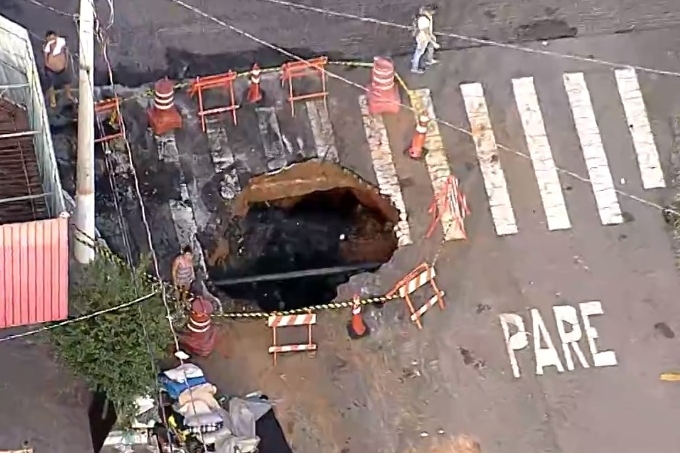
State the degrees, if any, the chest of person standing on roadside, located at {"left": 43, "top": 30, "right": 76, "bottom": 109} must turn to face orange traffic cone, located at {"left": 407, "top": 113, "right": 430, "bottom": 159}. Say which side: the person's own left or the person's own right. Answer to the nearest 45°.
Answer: approximately 90° to the person's own left

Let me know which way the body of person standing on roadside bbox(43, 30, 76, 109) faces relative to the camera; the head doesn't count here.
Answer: toward the camera

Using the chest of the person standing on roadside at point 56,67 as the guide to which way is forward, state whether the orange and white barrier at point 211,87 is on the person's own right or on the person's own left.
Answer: on the person's own left

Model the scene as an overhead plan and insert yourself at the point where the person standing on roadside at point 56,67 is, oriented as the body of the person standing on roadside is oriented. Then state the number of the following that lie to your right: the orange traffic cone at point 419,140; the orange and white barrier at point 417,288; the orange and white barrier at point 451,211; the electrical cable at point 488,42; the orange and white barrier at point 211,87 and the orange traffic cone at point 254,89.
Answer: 0

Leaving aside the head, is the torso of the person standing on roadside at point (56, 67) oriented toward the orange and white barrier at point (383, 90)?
no

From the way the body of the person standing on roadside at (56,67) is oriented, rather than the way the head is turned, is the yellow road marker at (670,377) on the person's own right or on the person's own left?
on the person's own left

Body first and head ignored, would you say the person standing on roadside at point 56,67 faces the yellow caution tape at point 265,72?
no

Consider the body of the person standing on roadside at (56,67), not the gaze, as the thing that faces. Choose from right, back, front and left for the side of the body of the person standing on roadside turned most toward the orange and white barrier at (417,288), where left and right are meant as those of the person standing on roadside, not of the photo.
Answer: front

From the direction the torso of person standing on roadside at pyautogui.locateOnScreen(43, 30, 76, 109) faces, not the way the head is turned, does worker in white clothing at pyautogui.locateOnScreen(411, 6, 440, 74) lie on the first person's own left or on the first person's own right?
on the first person's own left

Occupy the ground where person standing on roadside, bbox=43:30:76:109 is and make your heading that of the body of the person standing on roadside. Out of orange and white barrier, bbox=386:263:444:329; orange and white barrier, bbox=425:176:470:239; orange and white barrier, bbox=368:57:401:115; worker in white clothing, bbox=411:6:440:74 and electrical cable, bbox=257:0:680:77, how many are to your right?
0

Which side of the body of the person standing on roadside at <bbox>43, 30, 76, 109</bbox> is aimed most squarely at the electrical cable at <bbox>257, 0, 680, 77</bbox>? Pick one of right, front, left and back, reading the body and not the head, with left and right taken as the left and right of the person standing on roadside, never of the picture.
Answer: left

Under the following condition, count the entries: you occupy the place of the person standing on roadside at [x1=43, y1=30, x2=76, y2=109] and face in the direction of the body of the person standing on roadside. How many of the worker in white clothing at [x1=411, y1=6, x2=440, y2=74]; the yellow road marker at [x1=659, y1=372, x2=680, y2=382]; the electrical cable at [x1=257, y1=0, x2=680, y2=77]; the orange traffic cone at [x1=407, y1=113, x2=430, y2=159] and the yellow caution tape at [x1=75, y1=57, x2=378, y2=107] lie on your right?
0

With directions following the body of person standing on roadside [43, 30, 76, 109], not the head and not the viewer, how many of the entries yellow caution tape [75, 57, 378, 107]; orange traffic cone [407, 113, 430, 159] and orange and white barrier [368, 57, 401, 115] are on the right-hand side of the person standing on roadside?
0
